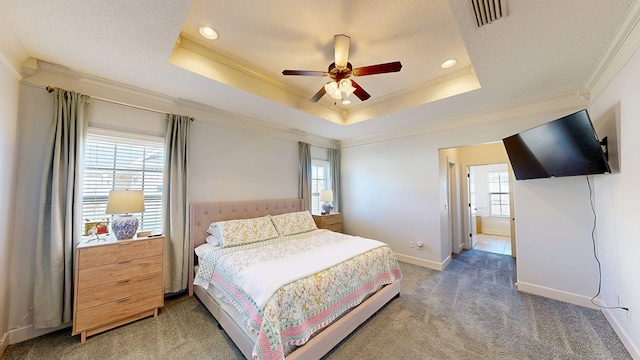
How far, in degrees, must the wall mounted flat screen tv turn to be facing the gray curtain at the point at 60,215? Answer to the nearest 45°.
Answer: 0° — it already faces it

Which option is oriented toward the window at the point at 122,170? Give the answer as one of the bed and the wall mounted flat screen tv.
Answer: the wall mounted flat screen tv

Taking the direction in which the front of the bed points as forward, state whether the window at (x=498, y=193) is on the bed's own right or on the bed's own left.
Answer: on the bed's own left

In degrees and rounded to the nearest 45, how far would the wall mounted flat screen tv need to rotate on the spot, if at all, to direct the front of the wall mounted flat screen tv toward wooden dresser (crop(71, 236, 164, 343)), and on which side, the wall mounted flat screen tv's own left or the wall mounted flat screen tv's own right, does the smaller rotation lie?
0° — it already faces it

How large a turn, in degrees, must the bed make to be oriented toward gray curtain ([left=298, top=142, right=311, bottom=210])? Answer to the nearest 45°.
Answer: approximately 135° to its left

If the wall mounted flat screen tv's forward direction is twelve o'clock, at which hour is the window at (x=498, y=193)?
The window is roughly at 4 o'clock from the wall mounted flat screen tv.

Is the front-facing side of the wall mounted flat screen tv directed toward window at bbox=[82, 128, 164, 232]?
yes

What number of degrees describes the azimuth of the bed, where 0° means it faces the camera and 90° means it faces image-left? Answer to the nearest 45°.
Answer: approximately 315°

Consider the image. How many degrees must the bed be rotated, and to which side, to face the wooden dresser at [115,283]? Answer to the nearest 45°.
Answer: approximately 135° to its right

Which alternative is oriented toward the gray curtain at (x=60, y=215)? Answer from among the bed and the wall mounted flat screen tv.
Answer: the wall mounted flat screen tv
